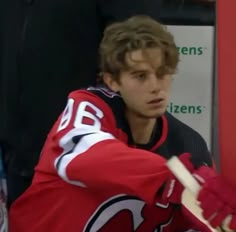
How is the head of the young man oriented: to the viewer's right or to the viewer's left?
to the viewer's right

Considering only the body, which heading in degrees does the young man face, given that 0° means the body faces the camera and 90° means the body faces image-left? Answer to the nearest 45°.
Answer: approximately 315°
